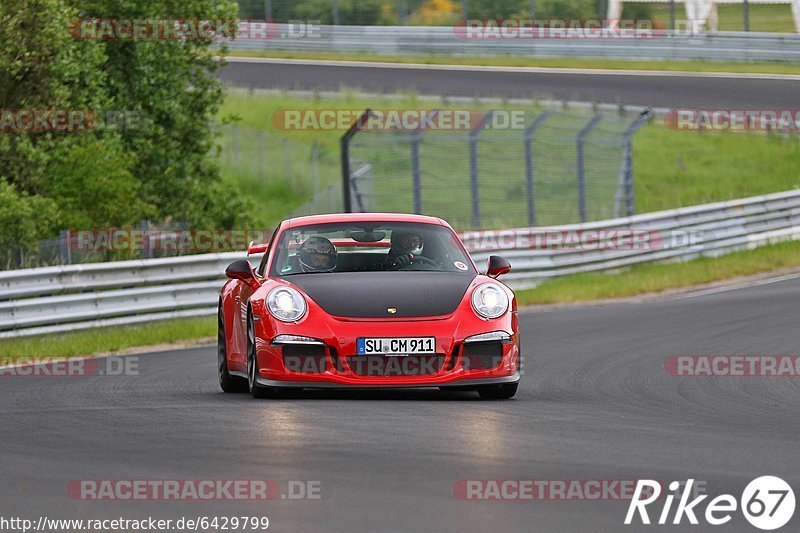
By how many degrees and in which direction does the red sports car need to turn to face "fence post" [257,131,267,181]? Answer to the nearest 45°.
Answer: approximately 180°

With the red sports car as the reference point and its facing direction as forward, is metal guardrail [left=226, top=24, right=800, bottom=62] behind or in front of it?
behind

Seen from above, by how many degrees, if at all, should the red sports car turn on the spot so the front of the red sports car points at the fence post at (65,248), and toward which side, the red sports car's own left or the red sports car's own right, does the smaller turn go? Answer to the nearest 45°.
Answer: approximately 135° to the red sports car's own right

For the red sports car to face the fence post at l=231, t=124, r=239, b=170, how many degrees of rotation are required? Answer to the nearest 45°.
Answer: approximately 180°

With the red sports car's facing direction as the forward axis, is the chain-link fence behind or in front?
behind

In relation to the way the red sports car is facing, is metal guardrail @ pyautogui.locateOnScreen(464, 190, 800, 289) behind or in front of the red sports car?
behind

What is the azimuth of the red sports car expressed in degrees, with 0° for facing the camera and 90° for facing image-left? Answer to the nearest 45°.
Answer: approximately 0°

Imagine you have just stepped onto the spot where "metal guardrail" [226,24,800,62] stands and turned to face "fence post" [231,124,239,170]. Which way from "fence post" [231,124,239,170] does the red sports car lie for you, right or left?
left
